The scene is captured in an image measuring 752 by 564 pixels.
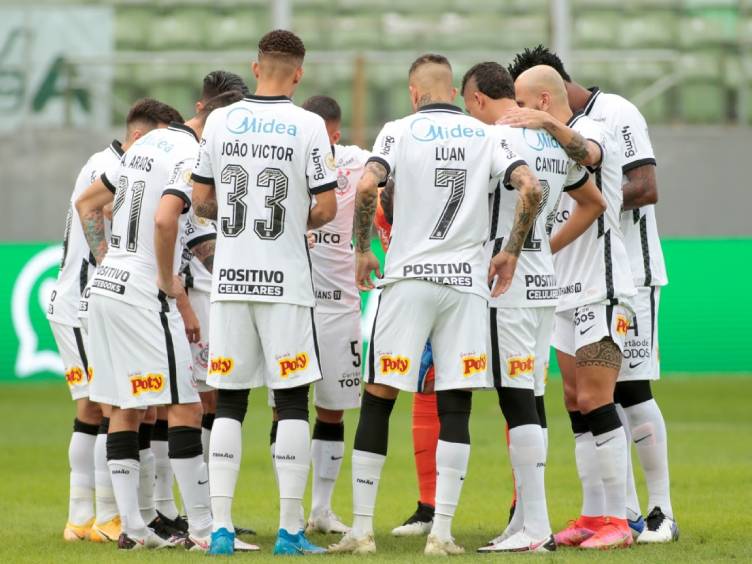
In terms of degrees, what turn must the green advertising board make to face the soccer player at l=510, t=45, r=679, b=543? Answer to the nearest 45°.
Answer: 0° — it already faces them

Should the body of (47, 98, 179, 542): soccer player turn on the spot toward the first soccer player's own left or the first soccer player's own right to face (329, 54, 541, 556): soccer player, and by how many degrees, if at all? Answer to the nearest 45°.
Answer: approximately 45° to the first soccer player's own right

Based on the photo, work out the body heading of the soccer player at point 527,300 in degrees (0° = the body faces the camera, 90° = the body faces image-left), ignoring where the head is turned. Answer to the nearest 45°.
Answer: approximately 135°

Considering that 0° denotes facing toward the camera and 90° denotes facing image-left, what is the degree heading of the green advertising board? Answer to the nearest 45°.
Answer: approximately 0°

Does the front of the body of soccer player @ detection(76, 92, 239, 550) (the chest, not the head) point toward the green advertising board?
yes

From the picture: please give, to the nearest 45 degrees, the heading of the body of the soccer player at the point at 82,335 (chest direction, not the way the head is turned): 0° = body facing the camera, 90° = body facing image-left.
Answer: approximately 270°

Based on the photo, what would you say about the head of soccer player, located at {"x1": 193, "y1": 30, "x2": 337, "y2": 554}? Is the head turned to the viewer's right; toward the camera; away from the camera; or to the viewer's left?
away from the camera

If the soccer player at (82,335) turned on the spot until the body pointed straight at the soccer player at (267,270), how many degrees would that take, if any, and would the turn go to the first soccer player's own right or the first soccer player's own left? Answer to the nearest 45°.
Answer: approximately 45° to the first soccer player's own right

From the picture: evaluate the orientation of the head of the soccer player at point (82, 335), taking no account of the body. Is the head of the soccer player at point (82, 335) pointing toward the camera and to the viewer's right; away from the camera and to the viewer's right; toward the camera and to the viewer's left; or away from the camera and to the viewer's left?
away from the camera and to the viewer's right

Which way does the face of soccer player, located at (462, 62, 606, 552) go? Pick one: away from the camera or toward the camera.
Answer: away from the camera

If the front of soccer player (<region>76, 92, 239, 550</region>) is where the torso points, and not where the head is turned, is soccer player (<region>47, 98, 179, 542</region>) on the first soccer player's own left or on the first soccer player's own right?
on the first soccer player's own left

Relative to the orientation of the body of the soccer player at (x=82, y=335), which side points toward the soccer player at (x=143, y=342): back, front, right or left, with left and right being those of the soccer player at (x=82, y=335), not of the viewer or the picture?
right
